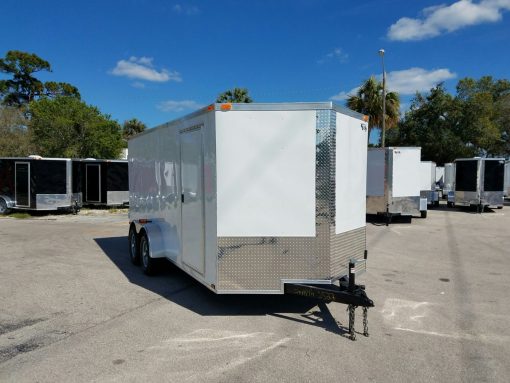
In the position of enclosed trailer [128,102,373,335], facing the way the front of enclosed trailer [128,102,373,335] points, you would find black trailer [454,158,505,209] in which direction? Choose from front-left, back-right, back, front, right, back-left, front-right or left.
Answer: left

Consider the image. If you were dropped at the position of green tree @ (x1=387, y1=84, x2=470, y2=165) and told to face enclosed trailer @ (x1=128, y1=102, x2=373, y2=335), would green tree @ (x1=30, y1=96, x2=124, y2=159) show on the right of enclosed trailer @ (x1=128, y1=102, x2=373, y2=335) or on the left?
right

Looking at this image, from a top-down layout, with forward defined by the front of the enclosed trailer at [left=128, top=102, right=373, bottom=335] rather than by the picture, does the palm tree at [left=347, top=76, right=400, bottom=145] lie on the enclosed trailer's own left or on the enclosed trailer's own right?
on the enclosed trailer's own left

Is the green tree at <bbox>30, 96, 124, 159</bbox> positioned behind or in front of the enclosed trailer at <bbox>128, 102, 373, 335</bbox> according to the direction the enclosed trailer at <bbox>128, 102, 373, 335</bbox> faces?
behind
